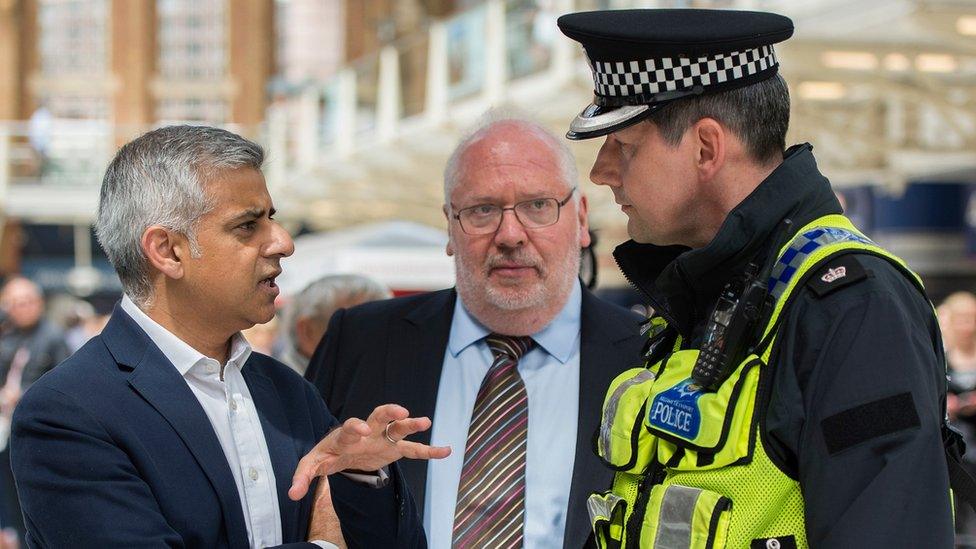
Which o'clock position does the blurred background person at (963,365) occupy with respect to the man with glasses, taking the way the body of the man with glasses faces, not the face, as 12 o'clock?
The blurred background person is roughly at 7 o'clock from the man with glasses.

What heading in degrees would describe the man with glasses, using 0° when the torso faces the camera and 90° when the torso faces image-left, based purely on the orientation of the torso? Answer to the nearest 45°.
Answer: approximately 0°

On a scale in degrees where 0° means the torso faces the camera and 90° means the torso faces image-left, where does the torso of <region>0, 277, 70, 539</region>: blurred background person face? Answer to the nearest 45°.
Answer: approximately 0°

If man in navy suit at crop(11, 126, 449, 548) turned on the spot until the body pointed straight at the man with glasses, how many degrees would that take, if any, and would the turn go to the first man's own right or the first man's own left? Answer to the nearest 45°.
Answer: approximately 90° to the first man's own left

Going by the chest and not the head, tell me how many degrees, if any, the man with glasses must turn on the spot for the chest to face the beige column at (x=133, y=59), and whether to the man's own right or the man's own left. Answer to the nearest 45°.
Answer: approximately 180°

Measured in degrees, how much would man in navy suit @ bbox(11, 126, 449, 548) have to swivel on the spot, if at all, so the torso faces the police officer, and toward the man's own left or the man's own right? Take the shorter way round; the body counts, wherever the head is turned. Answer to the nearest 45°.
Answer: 0° — they already face them

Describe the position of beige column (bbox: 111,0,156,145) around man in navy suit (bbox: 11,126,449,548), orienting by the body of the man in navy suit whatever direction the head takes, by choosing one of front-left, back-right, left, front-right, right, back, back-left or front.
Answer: back-left

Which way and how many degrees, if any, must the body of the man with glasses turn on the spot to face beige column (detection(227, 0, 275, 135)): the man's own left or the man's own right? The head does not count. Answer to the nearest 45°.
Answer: approximately 180°

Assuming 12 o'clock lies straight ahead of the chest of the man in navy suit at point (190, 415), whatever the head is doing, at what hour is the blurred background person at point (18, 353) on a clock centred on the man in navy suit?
The blurred background person is roughly at 7 o'clock from the man in navy suit.

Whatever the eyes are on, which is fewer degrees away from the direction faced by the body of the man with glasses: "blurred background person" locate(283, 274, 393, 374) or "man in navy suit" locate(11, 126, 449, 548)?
the man in navy suit
